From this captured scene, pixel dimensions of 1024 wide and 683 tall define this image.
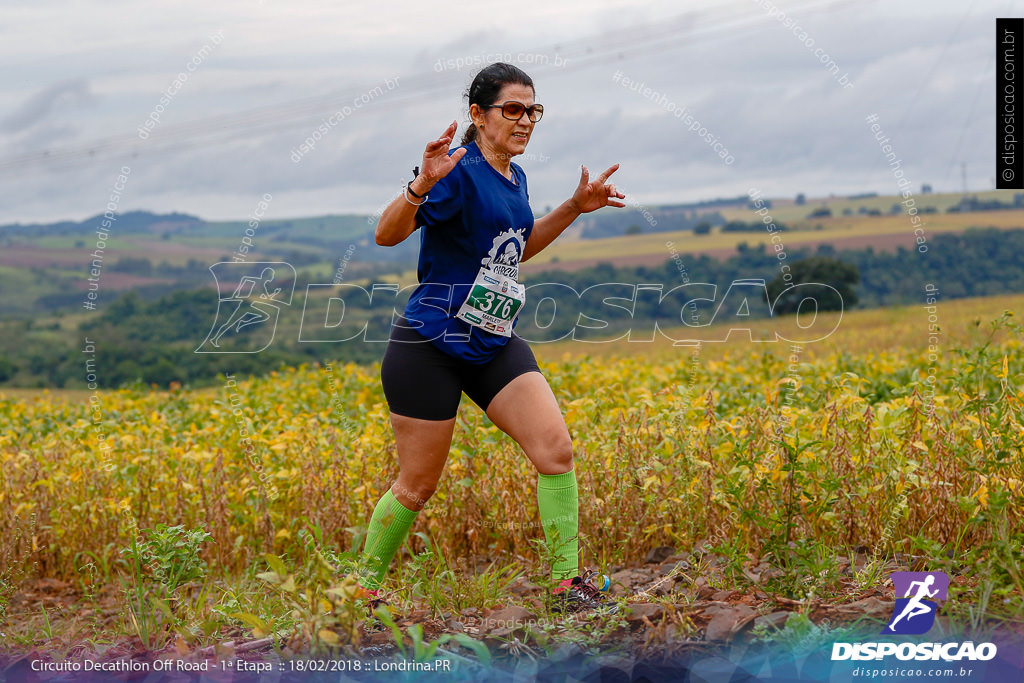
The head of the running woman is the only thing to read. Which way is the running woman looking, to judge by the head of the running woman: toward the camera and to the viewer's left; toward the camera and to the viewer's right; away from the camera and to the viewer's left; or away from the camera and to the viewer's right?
toward the camera and to the viewer's right

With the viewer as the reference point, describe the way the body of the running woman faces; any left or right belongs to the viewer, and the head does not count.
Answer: facing the viewer and to the right of the viewer
